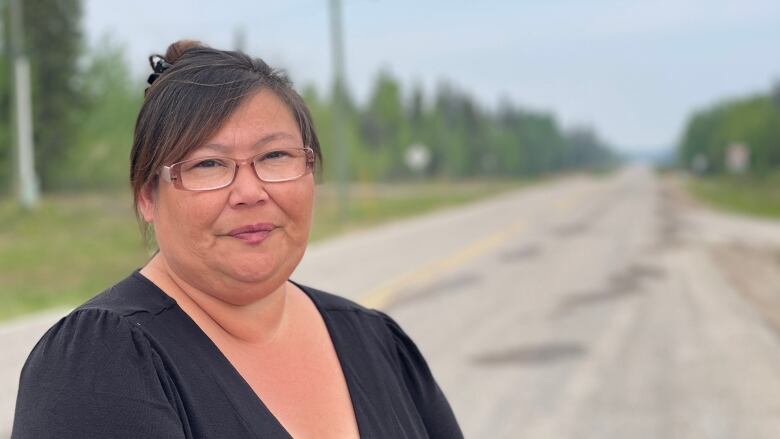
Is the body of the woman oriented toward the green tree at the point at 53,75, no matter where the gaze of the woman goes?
no

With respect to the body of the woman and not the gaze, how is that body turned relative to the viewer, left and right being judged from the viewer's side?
facing the viewer and to the right of the viewer
